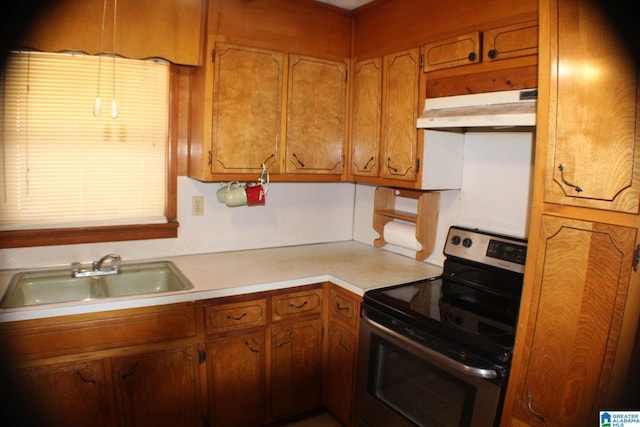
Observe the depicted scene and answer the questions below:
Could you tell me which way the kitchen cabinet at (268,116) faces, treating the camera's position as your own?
facing the viewer and to the right of the viewer

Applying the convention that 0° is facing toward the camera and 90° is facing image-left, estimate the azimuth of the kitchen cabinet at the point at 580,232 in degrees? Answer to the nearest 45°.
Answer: approximately 45°

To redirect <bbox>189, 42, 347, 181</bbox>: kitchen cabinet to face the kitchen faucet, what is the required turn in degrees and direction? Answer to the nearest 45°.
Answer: approximately 135° to its right

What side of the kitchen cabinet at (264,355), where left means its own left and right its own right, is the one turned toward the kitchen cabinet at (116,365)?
right

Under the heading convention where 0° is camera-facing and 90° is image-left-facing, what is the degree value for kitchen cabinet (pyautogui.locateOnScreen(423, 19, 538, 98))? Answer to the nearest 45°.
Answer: approximately 45°

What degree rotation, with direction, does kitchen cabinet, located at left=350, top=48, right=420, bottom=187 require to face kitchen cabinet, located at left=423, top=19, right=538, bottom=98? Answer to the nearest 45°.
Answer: approximately 90° to its left

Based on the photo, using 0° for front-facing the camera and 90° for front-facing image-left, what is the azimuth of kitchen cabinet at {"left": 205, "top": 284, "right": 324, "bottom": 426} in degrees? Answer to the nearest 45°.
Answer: approximately 315°

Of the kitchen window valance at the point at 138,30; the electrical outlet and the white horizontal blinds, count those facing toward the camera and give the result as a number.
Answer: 3

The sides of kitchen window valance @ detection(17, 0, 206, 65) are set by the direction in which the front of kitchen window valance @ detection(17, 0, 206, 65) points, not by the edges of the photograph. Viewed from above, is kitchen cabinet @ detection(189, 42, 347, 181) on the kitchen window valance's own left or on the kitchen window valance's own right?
on the kitchen window valance's own left

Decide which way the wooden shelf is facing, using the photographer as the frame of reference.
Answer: facing the viewer and to the left of the viewer
